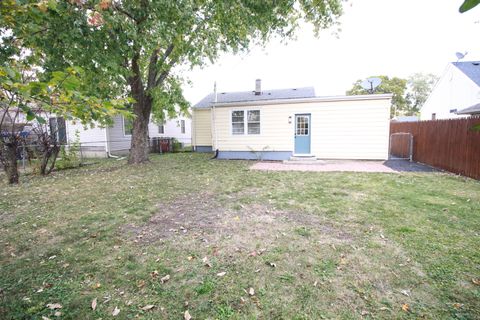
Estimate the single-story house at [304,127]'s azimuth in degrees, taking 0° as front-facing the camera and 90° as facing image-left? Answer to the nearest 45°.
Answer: approximately 0°

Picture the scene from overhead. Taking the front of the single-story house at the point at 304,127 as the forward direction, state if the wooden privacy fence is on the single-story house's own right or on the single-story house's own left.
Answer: on the single-story house's own left

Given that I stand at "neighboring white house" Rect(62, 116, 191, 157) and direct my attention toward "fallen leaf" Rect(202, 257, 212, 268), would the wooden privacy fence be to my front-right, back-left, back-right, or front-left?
front-left

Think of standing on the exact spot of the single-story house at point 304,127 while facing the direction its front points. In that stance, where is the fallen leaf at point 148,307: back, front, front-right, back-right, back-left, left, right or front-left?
front

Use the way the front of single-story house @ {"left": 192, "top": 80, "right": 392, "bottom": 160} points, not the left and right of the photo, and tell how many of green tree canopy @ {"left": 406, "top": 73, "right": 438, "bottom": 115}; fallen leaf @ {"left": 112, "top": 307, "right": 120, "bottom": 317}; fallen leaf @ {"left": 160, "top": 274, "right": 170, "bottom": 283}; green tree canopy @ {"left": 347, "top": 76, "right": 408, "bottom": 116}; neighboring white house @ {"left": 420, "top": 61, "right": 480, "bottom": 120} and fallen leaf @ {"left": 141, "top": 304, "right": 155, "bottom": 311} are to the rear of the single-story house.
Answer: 3

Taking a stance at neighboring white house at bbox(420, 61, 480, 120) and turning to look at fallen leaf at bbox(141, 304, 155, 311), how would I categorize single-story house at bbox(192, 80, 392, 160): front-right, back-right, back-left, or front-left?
front-right

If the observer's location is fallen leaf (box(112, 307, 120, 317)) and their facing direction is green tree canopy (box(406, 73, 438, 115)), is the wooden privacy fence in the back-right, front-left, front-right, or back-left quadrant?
front-right

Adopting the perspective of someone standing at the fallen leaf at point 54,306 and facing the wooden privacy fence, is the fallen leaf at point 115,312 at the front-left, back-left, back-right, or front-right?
front-right

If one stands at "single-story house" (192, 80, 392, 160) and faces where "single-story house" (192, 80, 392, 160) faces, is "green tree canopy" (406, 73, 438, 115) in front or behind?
behind

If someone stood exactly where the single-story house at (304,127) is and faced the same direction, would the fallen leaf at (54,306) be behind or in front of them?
in front
